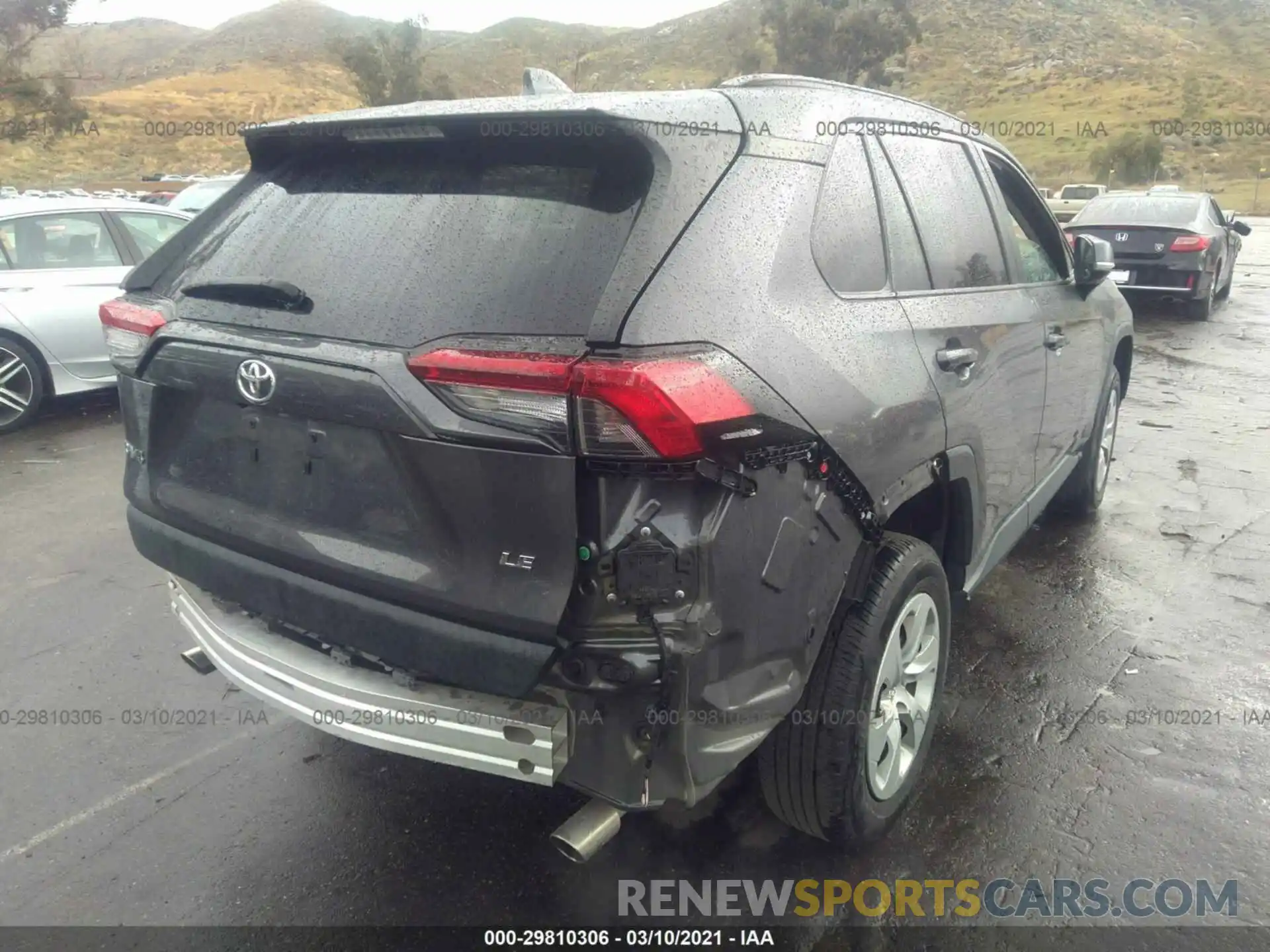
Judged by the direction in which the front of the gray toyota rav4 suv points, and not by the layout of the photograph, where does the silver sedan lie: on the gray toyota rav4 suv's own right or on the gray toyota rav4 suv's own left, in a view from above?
on the gray toyota rav4 suv's own left

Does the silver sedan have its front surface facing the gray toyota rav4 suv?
no

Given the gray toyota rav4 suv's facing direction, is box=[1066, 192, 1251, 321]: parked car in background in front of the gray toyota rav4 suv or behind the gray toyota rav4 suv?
in front

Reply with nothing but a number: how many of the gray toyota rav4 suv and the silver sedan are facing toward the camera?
0

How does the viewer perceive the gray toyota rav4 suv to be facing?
facing away from the viewer and to the right of the viewer

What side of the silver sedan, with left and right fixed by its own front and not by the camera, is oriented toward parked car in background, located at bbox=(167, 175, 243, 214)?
left

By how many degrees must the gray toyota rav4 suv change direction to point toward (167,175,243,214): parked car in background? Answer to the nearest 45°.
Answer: approximately 90° to its left

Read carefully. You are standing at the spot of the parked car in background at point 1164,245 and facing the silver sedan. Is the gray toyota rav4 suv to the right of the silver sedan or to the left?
left
